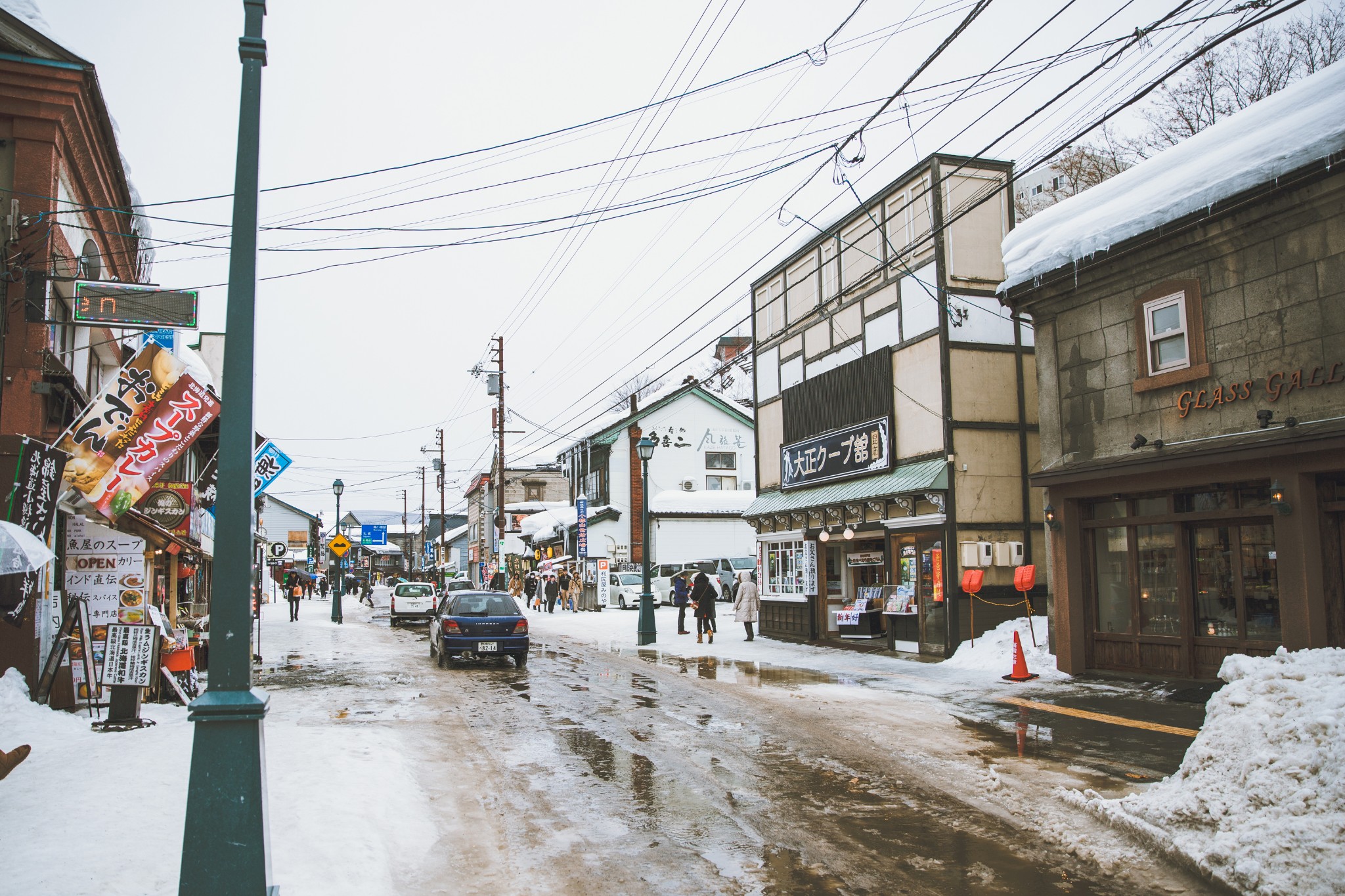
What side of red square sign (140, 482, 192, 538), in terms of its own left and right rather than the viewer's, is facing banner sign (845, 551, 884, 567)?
left

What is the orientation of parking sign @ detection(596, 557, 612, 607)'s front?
toward the camera

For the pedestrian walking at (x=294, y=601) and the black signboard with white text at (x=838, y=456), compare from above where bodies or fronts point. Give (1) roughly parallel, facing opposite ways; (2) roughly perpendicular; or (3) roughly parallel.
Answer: roughly perpendicular

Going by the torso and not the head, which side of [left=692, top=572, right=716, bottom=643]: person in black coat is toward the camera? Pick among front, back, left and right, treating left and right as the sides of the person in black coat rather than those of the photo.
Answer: back

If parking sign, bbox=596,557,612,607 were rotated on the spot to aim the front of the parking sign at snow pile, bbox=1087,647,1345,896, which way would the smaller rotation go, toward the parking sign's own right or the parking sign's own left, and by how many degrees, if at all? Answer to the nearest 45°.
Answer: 0° — it already faces it

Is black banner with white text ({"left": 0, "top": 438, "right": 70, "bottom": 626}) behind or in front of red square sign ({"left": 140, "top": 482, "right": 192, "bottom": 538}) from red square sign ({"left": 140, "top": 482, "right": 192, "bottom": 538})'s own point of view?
in front

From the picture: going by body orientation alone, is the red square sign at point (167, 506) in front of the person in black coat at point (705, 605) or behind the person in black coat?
behind

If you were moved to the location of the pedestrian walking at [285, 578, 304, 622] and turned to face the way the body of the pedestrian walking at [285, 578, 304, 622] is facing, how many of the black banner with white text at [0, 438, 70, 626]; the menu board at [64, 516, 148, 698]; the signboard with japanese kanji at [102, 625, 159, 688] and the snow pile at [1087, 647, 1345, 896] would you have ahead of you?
4

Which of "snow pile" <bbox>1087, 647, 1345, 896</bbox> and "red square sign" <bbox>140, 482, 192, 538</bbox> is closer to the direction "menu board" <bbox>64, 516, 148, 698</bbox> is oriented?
the snow pile

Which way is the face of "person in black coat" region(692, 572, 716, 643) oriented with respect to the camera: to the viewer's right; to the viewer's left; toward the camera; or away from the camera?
away from the camera

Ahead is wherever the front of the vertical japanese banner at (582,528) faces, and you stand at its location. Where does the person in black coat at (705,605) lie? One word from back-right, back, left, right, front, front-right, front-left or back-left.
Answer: front

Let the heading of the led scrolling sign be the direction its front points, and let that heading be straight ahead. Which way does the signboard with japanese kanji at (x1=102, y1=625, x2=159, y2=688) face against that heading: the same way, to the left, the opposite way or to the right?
the same way

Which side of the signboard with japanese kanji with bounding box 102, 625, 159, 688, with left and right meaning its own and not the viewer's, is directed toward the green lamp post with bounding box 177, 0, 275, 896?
front

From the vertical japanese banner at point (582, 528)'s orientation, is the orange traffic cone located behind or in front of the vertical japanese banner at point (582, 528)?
in front

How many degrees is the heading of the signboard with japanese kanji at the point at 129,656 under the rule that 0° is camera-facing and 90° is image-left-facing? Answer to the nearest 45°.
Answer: approximately 0°

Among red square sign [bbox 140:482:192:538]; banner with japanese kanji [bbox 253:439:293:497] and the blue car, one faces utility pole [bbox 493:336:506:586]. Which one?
the blue car

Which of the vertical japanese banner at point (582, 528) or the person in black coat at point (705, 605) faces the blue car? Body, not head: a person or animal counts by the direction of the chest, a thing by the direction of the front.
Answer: the vertical japanese banner

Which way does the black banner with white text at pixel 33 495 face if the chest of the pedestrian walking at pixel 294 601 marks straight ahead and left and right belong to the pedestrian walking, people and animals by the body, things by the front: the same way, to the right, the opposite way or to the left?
the same way
